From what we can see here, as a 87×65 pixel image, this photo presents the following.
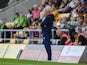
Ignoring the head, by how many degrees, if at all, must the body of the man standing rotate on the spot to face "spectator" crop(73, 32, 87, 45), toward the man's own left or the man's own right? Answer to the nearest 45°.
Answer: approximately 180°

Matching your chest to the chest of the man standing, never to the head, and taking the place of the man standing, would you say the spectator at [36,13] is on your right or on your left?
on your right

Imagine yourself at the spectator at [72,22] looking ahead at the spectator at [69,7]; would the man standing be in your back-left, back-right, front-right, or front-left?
back-left
